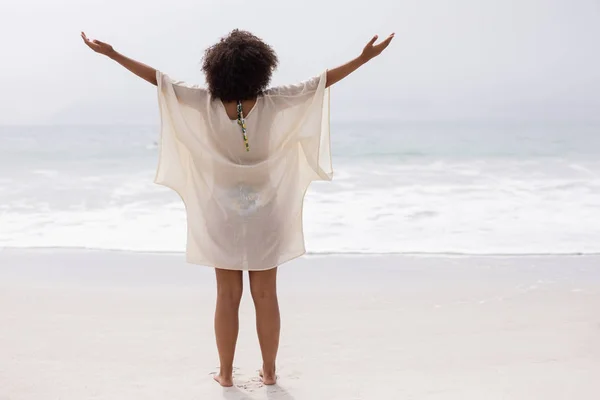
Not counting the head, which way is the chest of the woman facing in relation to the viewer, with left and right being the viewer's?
facing away from the viewer

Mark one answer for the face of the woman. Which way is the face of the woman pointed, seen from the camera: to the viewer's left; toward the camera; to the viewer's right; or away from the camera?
away from the camera
